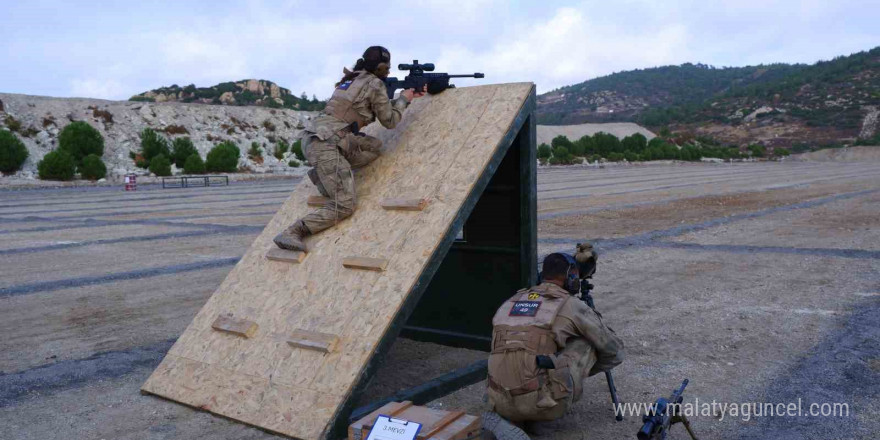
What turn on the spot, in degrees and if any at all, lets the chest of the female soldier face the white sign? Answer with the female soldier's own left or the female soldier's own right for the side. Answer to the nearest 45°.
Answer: approximately 90° to the female soldier's own right

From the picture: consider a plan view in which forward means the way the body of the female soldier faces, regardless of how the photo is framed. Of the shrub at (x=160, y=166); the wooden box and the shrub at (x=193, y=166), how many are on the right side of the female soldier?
1

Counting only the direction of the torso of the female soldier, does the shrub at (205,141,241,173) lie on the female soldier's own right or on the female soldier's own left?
on the female soldier's own left

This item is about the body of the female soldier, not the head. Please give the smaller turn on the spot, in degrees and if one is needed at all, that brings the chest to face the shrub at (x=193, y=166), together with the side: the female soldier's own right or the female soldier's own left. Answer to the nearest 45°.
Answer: approximately 90° to the female soldier's own left

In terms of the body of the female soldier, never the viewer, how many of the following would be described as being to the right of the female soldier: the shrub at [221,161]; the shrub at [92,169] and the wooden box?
1

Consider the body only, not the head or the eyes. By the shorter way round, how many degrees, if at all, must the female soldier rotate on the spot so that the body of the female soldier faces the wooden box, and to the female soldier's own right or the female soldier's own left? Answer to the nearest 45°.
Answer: approximately 90° to the female soldier's own right

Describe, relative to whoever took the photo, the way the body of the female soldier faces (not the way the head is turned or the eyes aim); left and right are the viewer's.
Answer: facing to the right of the viewer

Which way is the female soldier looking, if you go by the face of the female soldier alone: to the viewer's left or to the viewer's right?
to the viewer's right

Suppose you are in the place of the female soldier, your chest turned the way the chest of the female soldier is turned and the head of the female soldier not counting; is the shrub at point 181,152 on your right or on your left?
on your left

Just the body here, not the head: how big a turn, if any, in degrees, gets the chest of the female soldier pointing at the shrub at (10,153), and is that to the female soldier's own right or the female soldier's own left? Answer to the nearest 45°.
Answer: approximately 135° to the female soldier's own left

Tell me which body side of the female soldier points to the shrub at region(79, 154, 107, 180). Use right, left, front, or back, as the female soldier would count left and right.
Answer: left

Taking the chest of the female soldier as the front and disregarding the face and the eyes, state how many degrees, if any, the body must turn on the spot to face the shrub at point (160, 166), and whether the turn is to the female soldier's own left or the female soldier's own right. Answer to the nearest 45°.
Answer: approximately 90° to the female soldier's own left
